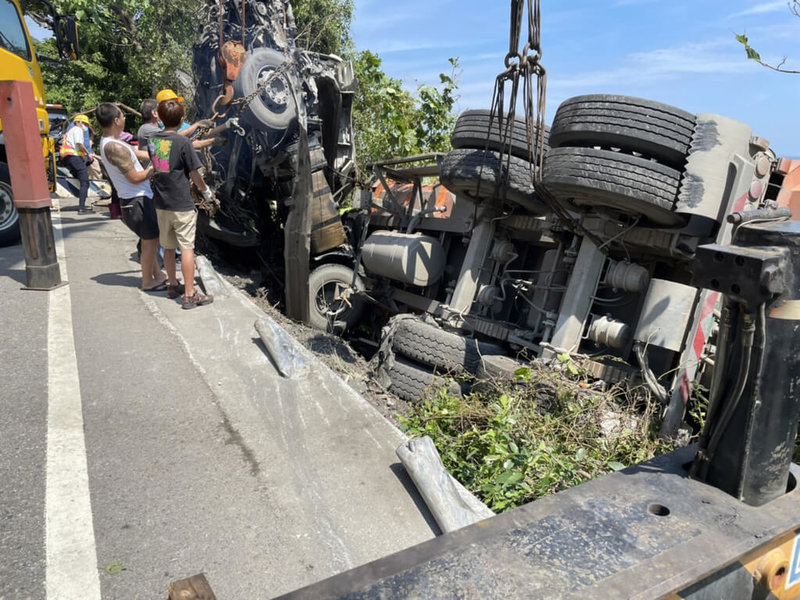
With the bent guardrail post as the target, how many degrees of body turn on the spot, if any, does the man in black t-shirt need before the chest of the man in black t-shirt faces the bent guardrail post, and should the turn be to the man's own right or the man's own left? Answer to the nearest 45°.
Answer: approximately 135° to the man's own right

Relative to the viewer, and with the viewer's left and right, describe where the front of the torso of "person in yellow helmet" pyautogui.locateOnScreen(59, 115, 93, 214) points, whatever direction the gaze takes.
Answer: facing to the right of the viewer

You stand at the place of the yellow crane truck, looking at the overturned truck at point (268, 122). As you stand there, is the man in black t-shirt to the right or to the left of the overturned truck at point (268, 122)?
right

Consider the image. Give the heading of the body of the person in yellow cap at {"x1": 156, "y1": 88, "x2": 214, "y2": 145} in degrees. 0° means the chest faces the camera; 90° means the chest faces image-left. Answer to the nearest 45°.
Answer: approximately 270°

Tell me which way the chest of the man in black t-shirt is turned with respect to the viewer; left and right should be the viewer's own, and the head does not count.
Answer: facing away from the viewer and to the right of the viewer

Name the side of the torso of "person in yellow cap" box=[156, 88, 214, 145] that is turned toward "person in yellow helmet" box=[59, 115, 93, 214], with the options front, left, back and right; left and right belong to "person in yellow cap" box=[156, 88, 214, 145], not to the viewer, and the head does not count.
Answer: left

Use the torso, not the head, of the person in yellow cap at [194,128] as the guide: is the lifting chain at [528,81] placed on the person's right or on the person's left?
on the person's right
